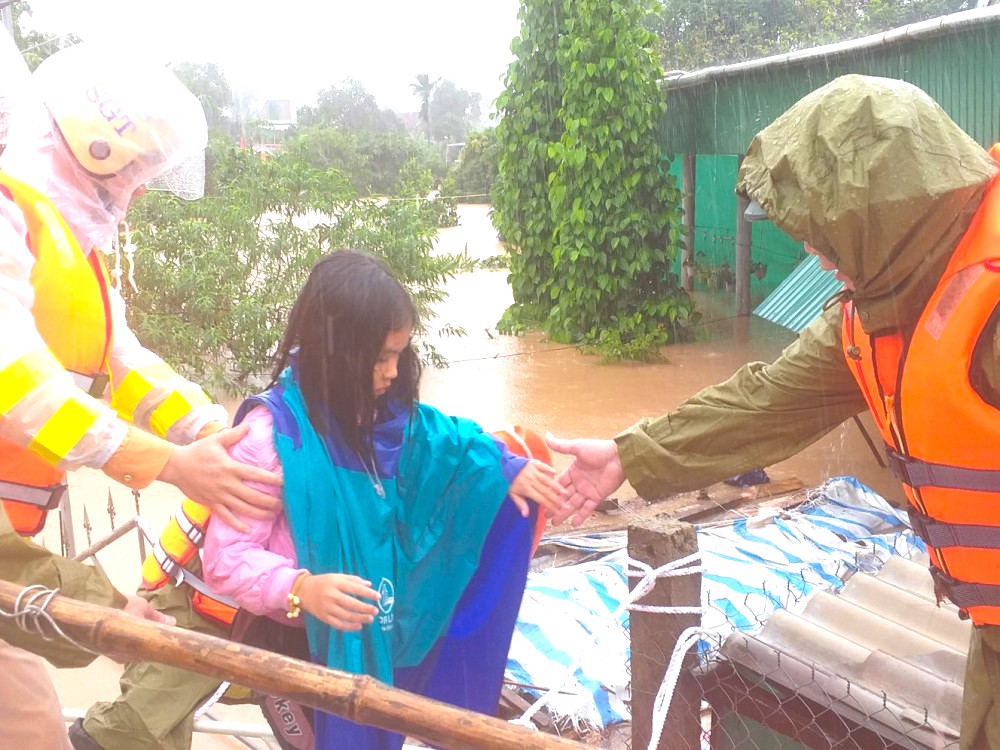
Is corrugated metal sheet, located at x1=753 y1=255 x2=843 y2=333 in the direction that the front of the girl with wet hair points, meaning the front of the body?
no

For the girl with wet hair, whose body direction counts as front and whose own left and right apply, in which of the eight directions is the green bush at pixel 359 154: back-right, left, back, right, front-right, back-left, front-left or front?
back-left

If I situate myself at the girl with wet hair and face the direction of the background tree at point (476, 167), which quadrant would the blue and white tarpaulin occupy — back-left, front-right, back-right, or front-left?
front-right

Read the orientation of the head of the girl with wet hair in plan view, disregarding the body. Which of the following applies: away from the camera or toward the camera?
toward the camera

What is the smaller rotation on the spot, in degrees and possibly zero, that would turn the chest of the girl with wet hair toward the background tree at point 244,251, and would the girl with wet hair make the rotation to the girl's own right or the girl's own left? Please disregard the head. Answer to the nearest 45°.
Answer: approximately 135° to the girl's own left

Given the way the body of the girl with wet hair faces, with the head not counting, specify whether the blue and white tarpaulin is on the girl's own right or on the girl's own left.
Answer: on the girl's own left

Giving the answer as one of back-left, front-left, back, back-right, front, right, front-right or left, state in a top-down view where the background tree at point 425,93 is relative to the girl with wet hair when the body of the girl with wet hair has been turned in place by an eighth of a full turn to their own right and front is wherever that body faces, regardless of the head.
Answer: back

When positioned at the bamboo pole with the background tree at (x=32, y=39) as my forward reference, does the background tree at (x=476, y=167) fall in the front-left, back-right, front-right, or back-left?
front-right

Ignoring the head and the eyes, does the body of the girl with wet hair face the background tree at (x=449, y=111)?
no

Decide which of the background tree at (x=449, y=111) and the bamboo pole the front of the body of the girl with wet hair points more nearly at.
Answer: the bamboo pole

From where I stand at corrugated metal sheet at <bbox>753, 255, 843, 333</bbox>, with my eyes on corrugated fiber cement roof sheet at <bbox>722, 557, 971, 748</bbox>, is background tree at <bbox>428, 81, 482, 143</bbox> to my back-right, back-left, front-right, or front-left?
back-right

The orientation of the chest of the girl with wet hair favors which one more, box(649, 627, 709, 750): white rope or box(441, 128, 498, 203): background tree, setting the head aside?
the white rope

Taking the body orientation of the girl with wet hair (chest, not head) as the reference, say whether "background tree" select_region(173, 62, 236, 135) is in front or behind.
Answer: behind

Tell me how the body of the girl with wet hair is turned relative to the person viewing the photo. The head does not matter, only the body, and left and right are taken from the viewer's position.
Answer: facing the viewer and to the right of the viewer

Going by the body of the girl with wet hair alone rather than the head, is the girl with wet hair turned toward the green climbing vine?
no

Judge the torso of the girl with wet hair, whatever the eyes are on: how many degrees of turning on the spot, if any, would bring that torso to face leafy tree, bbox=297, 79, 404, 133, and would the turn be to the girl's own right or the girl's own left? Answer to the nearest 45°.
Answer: approximately 135° to the girl's own left

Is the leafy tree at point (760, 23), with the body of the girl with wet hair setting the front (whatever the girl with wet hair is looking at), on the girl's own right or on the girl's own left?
on the girl's own left

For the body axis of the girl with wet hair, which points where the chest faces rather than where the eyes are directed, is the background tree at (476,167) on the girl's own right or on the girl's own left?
on the girl's own left

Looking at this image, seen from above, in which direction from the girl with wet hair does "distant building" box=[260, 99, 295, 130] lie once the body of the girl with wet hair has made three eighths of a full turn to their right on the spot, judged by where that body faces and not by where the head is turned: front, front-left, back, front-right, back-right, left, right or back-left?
right
